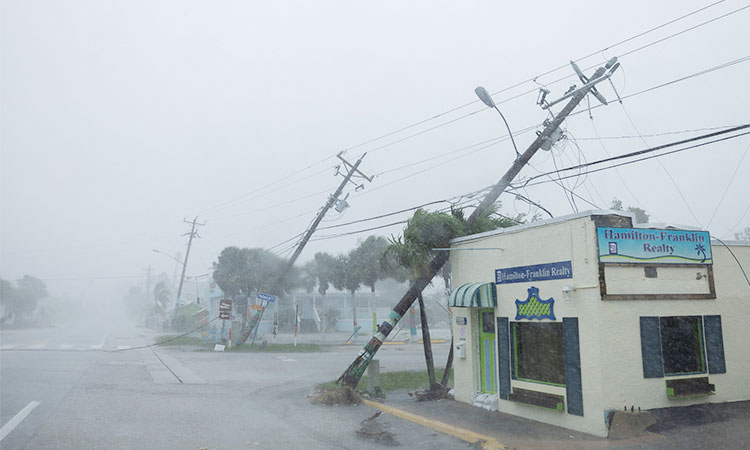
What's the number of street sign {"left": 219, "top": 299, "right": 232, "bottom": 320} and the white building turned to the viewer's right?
0

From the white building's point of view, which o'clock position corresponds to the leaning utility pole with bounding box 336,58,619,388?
The leaning utility pole is roughly at 3 o'clock from the white building.

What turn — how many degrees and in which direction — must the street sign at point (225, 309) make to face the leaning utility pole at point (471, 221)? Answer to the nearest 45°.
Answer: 0° — it already faces it

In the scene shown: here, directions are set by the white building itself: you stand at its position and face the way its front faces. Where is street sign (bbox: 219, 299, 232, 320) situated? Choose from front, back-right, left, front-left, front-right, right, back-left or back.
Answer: right

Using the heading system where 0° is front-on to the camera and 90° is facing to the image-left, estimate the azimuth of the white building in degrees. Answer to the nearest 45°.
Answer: approximately 45°

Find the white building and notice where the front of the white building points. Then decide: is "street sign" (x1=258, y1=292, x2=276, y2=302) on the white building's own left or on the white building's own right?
on the white building's own right

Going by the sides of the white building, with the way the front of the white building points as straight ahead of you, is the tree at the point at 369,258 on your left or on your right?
on your right

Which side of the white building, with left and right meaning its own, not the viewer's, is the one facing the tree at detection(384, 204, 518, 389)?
right

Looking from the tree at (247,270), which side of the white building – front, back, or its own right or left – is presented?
right
